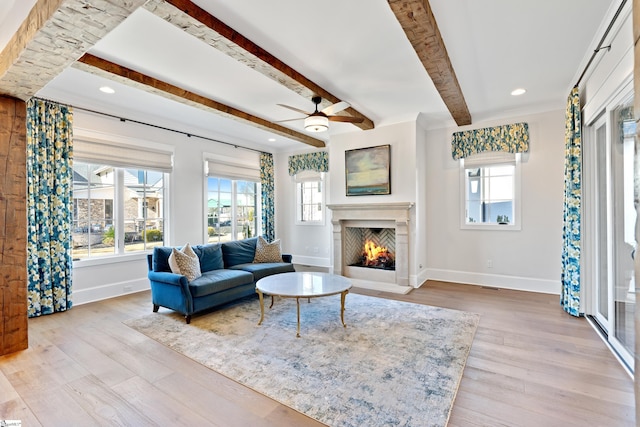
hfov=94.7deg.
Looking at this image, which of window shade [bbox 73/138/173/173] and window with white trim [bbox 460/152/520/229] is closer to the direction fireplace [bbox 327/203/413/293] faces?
the window shade

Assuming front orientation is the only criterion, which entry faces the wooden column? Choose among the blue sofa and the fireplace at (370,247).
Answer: the fireplace

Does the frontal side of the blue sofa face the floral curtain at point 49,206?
no

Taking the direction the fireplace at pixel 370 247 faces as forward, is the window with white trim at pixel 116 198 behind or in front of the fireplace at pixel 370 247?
in front

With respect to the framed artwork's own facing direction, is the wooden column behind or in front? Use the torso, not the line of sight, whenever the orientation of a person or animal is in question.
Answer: in front

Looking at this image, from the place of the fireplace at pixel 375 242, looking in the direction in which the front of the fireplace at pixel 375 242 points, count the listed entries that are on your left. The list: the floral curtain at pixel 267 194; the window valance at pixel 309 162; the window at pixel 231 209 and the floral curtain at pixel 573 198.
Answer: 1

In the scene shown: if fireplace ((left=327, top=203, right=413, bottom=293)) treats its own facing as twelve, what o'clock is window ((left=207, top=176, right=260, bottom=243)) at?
The window is roughly at 2 o'clock from the fireplace.

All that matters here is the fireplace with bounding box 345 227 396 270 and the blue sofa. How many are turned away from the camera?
0

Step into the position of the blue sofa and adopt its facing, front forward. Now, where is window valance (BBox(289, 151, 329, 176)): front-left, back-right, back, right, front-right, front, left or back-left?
left

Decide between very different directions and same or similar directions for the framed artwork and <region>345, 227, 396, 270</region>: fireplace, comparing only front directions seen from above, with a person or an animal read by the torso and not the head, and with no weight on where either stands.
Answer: same or similar directions

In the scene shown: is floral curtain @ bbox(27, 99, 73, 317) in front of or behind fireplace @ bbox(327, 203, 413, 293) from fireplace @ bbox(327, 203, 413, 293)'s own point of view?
in front

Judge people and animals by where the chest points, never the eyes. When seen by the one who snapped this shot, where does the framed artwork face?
facing the viewer and to the left of the viewer

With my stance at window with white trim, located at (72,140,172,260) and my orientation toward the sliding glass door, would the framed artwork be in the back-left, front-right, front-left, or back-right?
front-left

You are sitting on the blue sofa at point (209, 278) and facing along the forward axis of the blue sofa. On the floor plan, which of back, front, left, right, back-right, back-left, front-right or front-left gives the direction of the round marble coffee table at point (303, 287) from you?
front

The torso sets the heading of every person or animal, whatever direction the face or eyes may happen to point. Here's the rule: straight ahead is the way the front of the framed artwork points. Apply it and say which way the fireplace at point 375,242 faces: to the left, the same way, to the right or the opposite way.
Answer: the same way

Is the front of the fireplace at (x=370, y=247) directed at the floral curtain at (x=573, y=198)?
no

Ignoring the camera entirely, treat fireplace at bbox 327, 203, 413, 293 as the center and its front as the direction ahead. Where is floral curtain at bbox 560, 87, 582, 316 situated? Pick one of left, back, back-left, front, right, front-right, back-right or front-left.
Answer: left

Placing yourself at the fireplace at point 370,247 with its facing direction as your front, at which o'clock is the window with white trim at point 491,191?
The window with white trim is roughly at 8 o'clock from the fireplace.

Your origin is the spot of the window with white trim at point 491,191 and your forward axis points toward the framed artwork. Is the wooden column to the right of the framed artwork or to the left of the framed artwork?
left

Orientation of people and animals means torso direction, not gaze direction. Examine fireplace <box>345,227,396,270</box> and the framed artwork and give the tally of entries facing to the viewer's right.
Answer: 0

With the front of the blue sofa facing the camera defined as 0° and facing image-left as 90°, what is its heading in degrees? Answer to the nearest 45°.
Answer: approximately 315°

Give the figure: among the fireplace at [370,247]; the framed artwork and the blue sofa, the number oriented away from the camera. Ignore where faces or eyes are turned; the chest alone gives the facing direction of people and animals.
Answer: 0

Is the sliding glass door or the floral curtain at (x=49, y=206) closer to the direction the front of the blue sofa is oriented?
the sliding glass door
